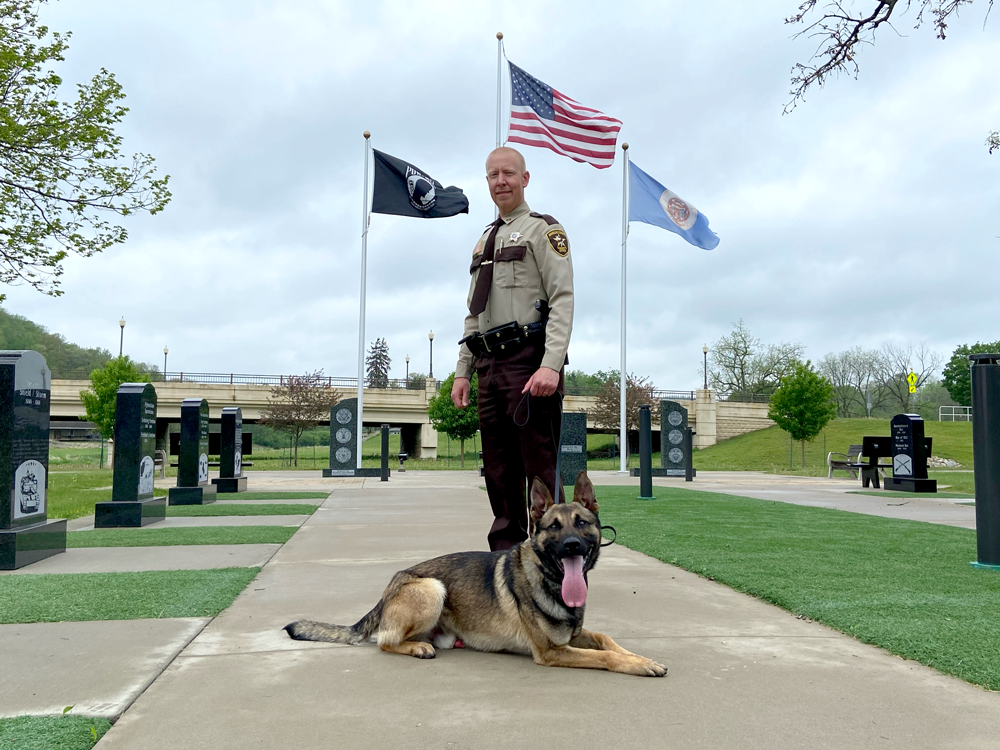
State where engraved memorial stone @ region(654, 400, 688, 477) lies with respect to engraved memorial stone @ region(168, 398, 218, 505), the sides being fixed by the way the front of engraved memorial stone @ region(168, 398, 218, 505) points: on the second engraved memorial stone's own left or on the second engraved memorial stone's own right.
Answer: on the second engraved memorial stone's own left

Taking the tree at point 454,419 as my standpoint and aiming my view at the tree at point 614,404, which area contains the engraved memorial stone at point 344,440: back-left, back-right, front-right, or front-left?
back-right

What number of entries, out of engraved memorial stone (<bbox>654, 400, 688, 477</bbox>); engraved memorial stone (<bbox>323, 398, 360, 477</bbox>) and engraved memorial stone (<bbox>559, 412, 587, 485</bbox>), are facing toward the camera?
3

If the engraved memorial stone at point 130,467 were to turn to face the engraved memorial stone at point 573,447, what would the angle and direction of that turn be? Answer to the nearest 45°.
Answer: approximately 90° to its left

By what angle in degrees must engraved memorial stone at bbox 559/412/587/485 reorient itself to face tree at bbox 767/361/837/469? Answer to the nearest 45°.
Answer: approximately 135° to its left

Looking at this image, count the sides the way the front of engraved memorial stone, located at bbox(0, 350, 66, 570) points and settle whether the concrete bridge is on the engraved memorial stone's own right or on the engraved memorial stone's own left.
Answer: on the engraved memorial stone's own left

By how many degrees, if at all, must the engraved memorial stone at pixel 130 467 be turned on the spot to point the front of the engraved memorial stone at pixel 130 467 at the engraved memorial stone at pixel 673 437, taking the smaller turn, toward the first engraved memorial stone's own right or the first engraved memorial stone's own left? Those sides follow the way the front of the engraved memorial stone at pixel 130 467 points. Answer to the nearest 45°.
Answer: approximately 90° to the first engraved memorial stone's own left

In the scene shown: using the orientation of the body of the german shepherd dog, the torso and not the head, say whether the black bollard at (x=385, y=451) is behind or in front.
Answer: behind

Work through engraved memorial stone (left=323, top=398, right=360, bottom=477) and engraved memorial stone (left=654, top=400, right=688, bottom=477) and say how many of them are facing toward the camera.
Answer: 2

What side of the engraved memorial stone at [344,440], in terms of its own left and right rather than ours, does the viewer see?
front

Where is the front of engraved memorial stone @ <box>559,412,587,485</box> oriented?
toward the camera

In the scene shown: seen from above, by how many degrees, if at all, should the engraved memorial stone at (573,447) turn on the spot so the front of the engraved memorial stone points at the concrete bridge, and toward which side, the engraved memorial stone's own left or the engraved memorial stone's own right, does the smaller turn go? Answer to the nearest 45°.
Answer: approximately 135° to the engraved memorial stone's own right

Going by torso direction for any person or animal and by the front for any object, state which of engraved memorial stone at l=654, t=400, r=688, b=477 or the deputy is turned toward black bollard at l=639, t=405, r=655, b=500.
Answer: the engraved memorial stone

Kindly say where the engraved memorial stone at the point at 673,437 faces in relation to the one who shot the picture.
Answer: facing the viewer

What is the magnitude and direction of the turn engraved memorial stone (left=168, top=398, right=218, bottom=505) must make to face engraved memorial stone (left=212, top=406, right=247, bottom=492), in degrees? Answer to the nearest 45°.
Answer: approximately 135° to its left
